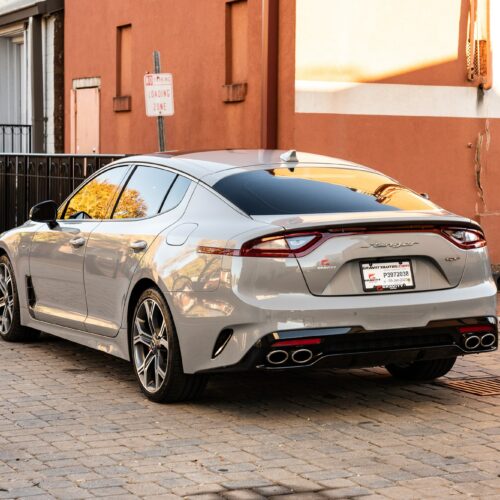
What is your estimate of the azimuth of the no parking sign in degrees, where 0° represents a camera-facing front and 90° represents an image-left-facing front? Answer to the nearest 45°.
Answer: approximately 0°

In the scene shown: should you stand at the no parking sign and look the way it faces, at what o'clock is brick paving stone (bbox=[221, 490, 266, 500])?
The brick paving stone is roughly at 12 o'clock from the no parking sign.

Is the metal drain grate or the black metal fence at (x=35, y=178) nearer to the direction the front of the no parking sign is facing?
the metal drain grate

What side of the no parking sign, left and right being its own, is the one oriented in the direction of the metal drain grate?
front

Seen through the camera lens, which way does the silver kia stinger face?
facing away from the viewer and to the left of the viewer

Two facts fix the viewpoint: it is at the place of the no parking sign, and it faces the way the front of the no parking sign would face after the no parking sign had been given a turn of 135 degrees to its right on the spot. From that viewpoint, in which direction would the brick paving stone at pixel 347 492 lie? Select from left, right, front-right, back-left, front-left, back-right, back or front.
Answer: back-left

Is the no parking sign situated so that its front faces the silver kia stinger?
yes

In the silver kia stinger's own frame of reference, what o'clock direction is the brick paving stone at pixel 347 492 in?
The brick paving stone is roughly at 7 o'clock from the silver kia stinger.

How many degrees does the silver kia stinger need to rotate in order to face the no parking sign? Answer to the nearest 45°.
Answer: approximately 45° to its right

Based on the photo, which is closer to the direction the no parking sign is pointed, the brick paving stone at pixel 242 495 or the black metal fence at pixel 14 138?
the brick paving stone

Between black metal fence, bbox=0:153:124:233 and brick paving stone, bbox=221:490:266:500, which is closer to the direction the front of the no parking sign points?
the brick paving stone

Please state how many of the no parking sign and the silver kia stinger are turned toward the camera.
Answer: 1
